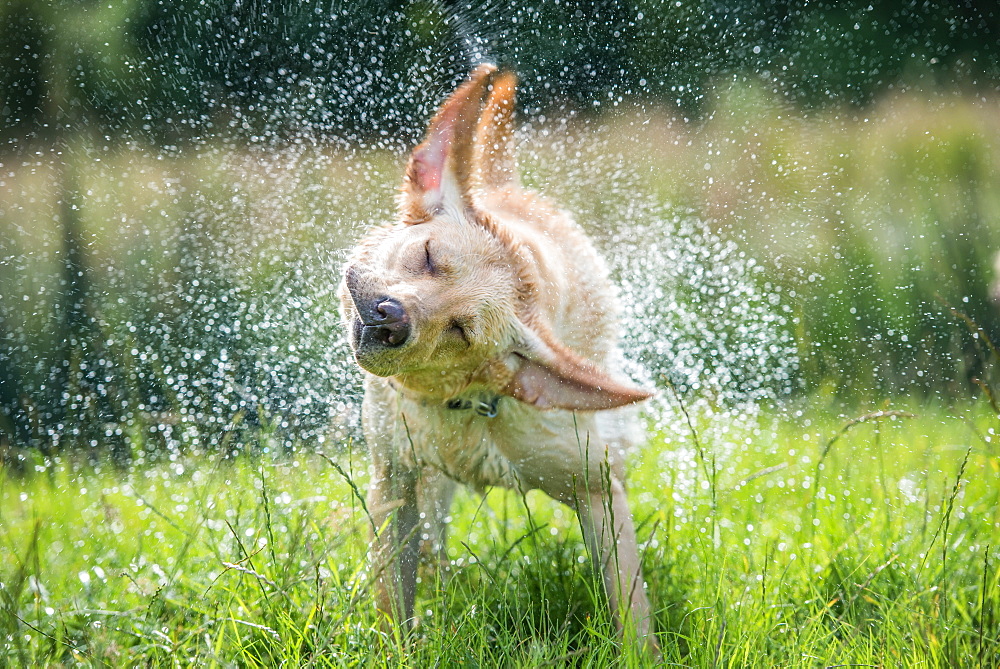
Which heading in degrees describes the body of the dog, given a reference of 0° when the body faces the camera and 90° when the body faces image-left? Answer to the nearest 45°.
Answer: approximately 0°
